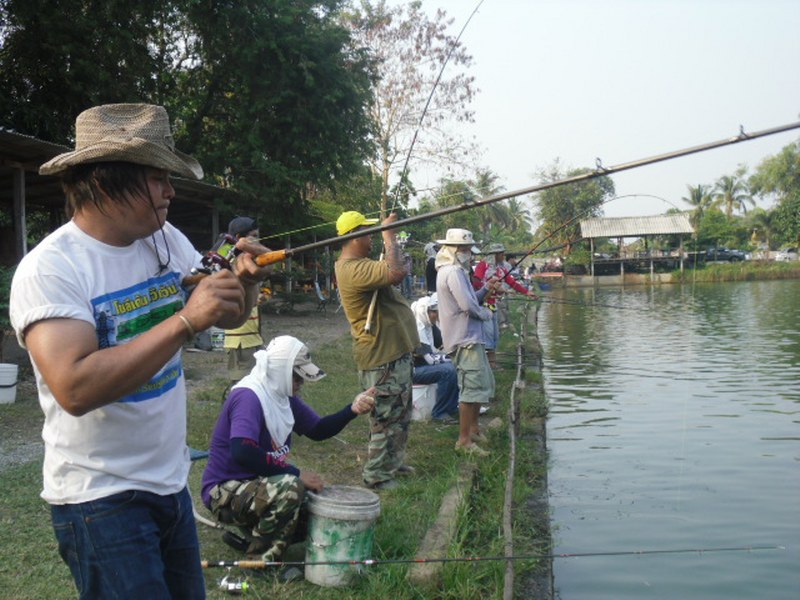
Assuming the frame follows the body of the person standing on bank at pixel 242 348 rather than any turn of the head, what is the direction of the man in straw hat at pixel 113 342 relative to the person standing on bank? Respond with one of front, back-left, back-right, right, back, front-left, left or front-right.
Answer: right

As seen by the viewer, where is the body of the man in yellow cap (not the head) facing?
to the viewer's right

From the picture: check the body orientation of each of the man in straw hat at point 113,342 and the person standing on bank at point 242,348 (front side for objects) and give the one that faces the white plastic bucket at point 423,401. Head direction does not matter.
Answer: the person standing on bank

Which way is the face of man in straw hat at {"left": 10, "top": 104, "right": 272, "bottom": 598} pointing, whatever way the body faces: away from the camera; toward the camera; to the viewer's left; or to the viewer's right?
to the viewer's right

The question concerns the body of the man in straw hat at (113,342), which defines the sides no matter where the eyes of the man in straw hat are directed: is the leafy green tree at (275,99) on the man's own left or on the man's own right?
on the man's own left

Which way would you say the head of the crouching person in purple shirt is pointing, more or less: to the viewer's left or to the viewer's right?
to the viewer's right

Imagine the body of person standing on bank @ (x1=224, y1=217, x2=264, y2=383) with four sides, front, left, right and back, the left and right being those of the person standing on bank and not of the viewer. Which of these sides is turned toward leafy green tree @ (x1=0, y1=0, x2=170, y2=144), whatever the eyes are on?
left

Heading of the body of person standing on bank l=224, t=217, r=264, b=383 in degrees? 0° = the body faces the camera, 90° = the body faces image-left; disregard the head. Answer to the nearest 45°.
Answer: approximately 270°

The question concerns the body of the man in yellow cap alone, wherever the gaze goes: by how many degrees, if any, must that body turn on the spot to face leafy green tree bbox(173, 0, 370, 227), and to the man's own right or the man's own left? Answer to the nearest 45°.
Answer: approximately 90° to the man's own left

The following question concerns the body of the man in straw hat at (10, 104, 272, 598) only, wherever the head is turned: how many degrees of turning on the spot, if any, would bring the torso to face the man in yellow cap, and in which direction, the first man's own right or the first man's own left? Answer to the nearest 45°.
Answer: approximately 90° to the first man's own left

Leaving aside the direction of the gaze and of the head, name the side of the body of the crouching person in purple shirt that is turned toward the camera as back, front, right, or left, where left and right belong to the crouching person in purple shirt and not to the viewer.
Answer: right

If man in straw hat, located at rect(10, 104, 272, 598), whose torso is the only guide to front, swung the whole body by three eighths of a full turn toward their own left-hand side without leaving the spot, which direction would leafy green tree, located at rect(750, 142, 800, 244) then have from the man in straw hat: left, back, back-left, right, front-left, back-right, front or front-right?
front-right

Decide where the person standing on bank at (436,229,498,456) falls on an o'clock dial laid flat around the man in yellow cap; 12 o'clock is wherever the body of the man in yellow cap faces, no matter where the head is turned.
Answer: The person standing on bank is roughly at 10 o'clock from the man in yellow cap.
